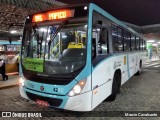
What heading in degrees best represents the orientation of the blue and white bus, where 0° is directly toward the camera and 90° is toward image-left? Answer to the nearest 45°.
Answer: approximately 45°
